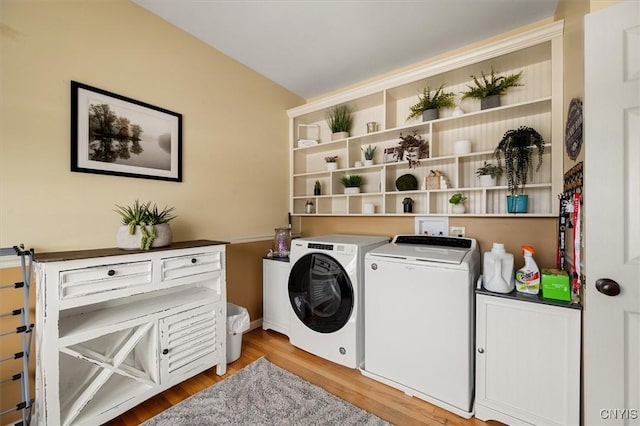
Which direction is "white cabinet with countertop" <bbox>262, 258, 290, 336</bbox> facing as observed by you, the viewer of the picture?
facing the viewer and to the left of the viewer

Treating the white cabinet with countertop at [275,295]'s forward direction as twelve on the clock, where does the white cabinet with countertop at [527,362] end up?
the white cabinet with countertop at [527,362] is roughly at 9 o'clock from the white cabinet with countertop at [275,295].

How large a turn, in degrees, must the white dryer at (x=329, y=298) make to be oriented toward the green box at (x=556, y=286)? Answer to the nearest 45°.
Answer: approximately 90° to its left

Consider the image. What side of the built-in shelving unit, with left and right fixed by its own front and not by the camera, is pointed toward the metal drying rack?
front

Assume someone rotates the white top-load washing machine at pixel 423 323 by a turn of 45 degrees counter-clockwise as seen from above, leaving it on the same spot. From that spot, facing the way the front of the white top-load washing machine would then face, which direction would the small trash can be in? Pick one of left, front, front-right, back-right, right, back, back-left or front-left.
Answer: right

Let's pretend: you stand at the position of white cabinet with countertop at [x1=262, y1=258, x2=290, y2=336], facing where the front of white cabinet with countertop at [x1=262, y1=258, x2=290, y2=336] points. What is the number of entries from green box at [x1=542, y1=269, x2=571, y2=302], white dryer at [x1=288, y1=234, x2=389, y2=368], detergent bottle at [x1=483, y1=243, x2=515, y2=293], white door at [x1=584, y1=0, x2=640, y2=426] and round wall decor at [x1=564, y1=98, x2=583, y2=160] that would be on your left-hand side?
5

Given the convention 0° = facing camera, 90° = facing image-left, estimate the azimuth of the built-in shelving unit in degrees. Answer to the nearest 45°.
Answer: approximately 45°

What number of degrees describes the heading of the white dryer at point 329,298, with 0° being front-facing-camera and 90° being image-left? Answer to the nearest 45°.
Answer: approximately 45°
